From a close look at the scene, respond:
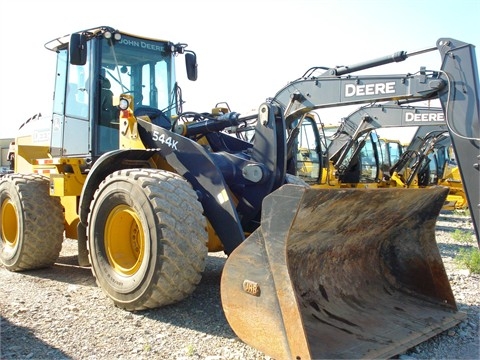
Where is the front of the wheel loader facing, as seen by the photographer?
facing the viewer and to the right of the viewer

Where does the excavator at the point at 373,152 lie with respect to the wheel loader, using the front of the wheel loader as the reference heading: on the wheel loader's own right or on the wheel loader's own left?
on the wheel loader's own left
